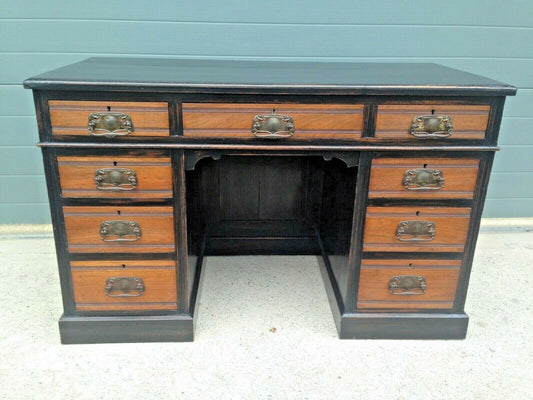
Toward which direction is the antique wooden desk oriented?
toward the camera
